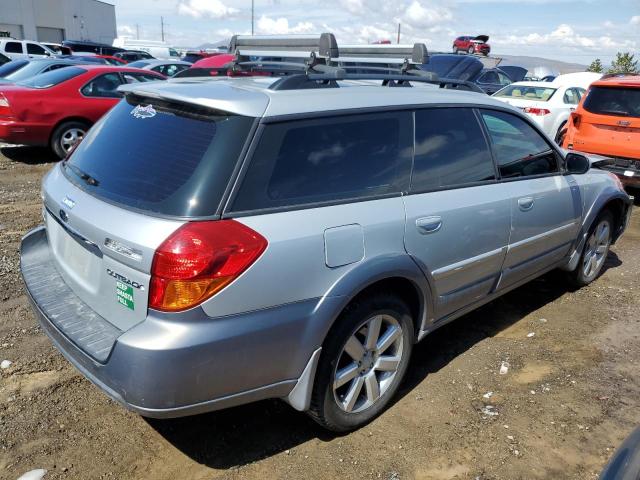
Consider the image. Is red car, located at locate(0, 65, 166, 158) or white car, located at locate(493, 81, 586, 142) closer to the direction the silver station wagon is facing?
the white car

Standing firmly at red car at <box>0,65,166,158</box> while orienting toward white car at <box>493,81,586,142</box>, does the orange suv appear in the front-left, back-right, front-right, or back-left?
front-right

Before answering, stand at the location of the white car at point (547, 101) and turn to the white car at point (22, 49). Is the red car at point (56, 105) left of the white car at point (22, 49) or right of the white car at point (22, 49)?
left

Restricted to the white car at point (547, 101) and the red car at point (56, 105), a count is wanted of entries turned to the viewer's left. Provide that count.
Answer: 0

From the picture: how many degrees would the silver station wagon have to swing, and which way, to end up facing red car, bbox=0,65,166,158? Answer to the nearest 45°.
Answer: approximately 90° to its left

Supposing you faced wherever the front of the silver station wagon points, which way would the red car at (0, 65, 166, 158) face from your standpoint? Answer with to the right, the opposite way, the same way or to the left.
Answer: the same way

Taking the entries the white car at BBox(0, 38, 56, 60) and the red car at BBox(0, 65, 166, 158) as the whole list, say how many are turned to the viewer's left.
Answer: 0

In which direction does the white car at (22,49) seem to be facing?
to the viewer's right

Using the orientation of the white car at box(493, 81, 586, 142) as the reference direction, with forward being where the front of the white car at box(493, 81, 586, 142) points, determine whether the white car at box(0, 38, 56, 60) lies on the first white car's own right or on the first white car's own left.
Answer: on the first white car's own left

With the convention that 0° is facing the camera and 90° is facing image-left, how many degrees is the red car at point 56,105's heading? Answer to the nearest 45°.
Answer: approximately 225°

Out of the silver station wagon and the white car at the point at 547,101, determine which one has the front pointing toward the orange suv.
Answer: the silver station wagon

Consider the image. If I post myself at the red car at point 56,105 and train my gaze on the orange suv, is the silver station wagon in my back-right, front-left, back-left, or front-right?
front-right
